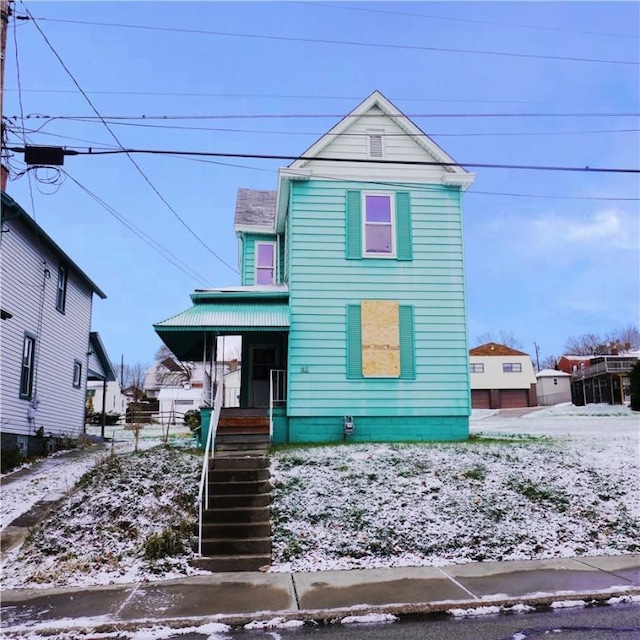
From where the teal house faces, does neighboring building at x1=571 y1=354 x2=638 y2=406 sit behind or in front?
behind

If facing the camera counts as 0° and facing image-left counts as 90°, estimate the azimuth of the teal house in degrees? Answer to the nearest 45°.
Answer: approximately 0°

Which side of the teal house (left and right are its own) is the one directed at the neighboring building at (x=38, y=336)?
right

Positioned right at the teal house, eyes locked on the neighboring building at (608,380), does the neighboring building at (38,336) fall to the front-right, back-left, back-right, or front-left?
back-left
